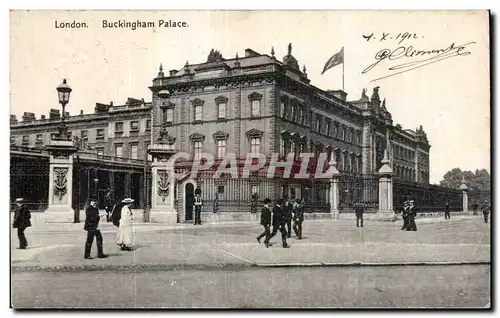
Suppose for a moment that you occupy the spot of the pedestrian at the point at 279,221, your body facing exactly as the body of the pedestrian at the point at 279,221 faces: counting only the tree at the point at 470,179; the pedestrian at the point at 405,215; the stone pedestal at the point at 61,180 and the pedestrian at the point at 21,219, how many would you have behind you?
2

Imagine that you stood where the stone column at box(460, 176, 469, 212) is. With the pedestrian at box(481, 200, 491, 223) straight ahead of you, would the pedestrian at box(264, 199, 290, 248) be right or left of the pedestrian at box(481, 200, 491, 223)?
right

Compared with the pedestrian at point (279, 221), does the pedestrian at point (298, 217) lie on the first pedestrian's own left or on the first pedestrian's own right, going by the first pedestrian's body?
on the first pedestrian's own left

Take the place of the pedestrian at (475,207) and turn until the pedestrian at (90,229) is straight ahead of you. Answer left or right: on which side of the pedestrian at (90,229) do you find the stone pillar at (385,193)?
right

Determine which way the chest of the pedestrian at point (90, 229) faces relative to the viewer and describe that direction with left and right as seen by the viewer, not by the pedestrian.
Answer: facing the viewer and to the right of the viewer

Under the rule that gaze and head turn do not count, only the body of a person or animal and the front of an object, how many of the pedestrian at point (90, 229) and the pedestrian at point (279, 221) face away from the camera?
0
